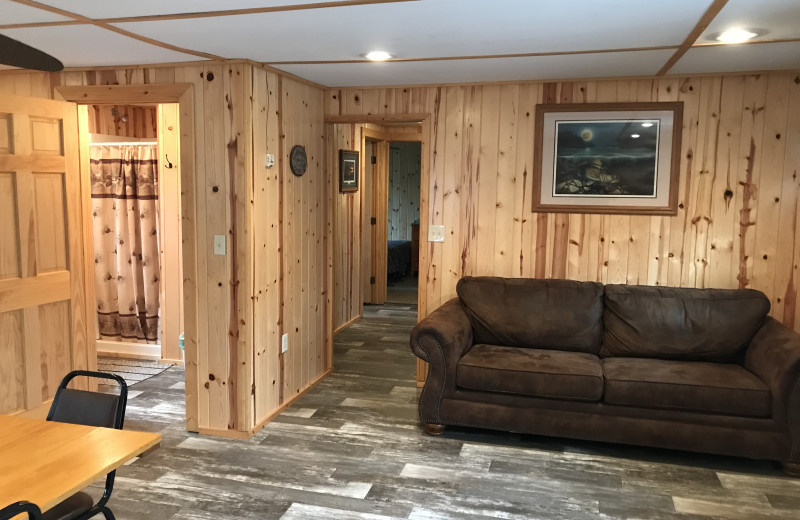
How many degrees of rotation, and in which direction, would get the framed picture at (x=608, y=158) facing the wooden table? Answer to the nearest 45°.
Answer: approximately 45° to its right

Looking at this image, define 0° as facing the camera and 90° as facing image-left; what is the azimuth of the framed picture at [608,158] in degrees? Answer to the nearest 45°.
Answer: approximately 0°

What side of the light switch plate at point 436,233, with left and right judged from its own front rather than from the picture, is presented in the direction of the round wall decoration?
right

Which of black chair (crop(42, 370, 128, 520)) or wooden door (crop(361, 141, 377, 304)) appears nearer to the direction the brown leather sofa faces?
the black chair

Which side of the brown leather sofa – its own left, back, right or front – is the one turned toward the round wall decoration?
right

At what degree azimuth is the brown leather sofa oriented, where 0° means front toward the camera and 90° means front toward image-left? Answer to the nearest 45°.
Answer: approximately 0°

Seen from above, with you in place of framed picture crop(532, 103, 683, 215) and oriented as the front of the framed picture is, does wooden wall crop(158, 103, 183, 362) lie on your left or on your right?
on your right

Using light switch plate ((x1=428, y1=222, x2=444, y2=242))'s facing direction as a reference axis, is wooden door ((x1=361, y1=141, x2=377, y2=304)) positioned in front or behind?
behind

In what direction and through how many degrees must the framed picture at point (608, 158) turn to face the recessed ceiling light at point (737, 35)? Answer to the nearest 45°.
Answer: approximately 45° to its left
